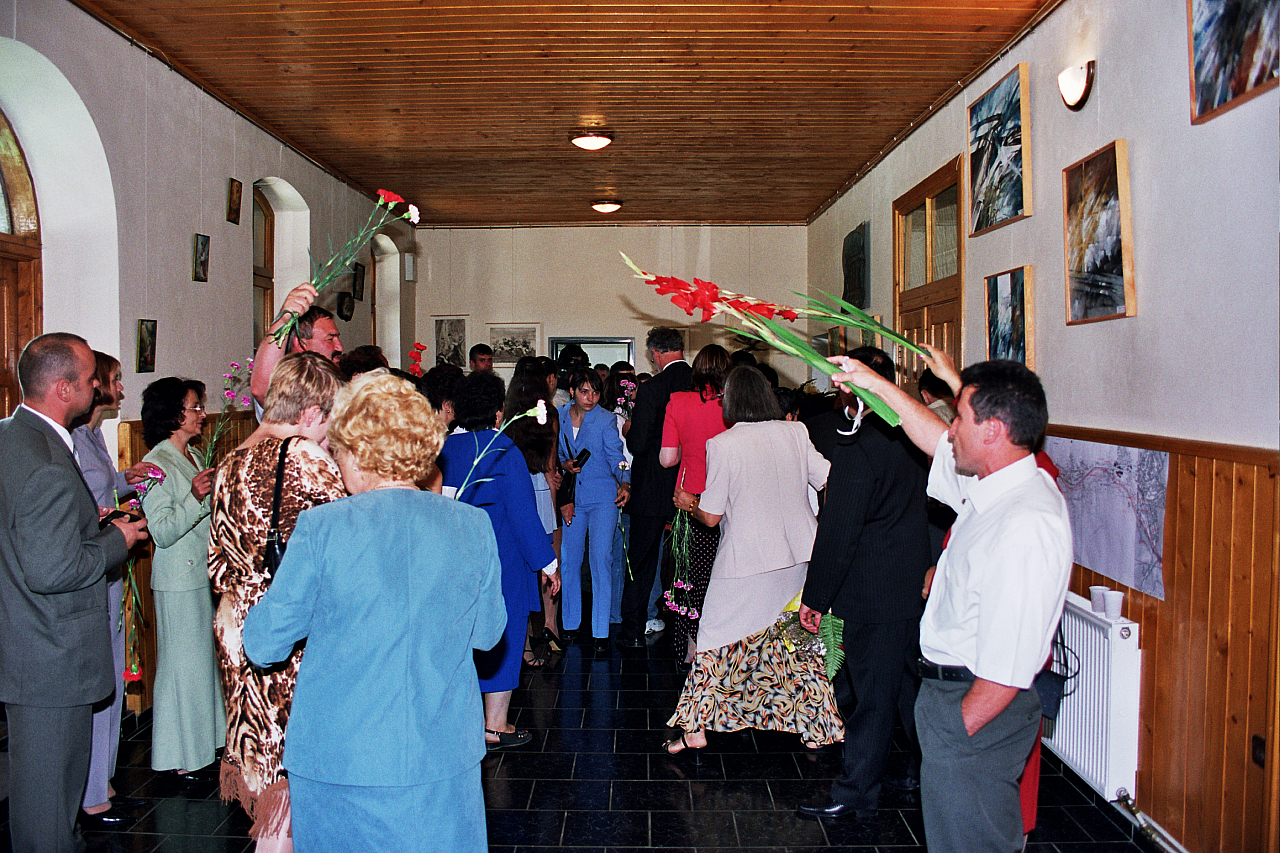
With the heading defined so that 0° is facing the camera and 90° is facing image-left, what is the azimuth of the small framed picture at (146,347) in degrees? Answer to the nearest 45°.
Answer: approximately 315°

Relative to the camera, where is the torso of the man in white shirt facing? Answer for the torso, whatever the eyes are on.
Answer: to the viewer's left

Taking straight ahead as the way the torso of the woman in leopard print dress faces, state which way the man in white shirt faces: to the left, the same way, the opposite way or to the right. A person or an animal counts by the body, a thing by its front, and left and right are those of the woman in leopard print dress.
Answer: to the left

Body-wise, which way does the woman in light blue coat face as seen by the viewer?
away from the camera

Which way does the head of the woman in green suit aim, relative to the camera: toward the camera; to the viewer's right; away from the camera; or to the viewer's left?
to the viewer's right

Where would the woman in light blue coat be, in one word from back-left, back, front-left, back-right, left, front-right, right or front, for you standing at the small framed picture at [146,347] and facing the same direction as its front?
front-right

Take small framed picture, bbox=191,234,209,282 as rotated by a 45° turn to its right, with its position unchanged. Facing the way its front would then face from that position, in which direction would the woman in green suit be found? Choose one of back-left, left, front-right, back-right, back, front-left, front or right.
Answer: front

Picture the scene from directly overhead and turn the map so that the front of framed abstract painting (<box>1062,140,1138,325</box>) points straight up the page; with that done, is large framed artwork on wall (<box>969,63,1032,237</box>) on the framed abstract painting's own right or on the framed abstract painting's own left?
on the framed abstract painting's own right

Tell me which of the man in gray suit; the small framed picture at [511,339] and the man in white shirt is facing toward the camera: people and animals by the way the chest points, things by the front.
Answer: the small framed picture

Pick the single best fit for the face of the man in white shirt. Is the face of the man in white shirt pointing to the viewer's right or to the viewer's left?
to the viewer's left

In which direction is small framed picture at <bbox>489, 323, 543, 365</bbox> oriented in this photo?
toward the camera

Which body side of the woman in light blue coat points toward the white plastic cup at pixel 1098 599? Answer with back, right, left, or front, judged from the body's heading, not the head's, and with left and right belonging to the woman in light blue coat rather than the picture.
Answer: right

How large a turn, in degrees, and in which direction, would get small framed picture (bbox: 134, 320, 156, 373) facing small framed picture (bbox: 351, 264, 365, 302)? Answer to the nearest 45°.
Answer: approximately 90° to its left

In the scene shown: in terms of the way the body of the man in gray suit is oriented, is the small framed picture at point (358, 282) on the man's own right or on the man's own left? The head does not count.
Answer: on the man's own left

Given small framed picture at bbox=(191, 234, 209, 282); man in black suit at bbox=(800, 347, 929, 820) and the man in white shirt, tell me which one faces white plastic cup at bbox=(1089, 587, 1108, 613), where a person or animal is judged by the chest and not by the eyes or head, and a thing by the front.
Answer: the small framed picture

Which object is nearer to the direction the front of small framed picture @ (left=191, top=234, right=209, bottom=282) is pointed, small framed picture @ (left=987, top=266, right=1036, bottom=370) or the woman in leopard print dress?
the small framed picture

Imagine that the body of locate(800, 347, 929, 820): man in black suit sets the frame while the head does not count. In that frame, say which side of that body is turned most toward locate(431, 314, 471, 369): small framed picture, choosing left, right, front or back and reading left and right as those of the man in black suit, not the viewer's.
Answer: front

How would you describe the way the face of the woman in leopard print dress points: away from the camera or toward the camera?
away from the camera

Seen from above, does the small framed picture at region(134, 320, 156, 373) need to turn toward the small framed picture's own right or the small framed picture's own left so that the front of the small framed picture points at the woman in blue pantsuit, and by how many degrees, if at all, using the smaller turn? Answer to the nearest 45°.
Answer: approximately 45° to the small framed picture's own left

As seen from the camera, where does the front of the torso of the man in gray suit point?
to the viewer's right
